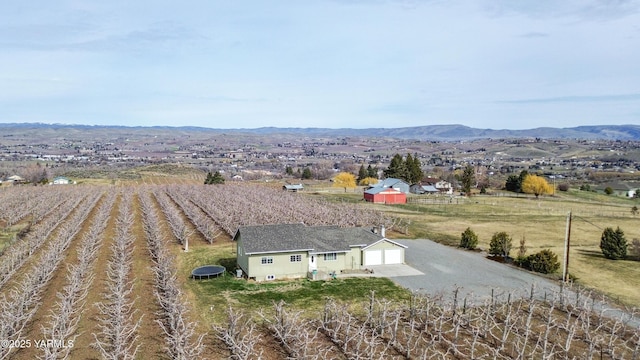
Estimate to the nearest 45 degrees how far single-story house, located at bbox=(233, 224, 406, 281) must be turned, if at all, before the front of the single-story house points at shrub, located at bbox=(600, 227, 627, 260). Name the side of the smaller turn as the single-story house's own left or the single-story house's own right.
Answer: approximately 90° to the single-story house's own left

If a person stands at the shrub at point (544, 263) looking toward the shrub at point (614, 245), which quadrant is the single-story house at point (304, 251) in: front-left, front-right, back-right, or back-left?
back-left

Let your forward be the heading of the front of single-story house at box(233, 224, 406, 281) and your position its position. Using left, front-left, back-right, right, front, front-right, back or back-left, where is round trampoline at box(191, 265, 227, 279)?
right

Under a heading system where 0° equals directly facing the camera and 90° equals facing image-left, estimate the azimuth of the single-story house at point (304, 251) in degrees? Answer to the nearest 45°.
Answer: approximately 0°

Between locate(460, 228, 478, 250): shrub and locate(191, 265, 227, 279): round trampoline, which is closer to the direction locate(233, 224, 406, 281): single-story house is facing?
the round trampoline

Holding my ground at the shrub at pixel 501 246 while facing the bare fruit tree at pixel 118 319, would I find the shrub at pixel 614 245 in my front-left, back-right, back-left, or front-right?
back-left

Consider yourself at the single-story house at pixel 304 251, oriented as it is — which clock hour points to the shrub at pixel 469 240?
The shrub is roughly at 8 o'clock from the single-story house.

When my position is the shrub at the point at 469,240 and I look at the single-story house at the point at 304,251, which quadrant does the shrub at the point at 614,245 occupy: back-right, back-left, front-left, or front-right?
back-left

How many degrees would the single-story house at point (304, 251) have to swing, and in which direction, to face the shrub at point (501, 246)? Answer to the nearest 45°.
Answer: approximately 90° to its left

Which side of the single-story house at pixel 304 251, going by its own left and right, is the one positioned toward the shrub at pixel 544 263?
left
